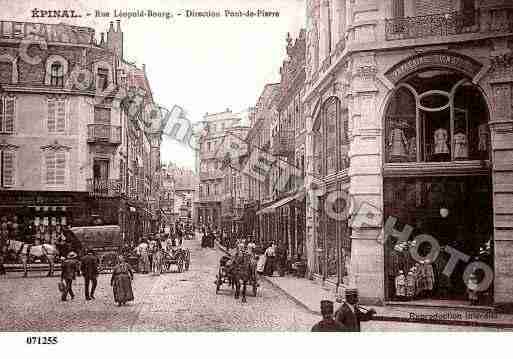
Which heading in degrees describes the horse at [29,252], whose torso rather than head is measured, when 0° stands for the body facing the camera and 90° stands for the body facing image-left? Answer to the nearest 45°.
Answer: approximately 90°

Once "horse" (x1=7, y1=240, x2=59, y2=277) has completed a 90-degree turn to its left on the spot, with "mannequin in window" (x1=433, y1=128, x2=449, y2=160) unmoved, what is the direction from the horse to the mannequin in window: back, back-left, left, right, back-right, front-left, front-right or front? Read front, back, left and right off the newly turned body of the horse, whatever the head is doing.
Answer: front-left

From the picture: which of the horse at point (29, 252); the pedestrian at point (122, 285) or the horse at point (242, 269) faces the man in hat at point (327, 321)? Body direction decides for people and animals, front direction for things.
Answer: the horse at point (242, 269)

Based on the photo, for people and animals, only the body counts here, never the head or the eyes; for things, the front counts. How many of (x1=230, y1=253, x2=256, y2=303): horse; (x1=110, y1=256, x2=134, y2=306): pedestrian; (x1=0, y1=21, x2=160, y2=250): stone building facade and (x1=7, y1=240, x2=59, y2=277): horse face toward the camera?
2

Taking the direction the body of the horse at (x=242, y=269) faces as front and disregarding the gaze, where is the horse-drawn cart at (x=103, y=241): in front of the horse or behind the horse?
behind

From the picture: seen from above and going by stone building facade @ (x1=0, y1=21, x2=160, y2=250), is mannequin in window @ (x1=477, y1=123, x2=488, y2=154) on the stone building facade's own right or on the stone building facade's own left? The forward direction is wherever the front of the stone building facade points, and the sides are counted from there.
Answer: on the stone building facade's own left

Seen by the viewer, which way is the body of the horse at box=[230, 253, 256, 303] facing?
toward the camera

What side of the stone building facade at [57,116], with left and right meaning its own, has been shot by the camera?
front

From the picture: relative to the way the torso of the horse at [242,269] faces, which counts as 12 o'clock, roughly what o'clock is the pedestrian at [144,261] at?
The pedestrian is roughly at 5 o'clock from the horse.

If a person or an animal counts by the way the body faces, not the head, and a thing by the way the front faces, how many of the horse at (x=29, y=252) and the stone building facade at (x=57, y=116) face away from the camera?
0

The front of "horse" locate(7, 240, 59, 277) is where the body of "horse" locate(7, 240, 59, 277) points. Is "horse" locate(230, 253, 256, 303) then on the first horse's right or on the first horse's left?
on the first horse's left
